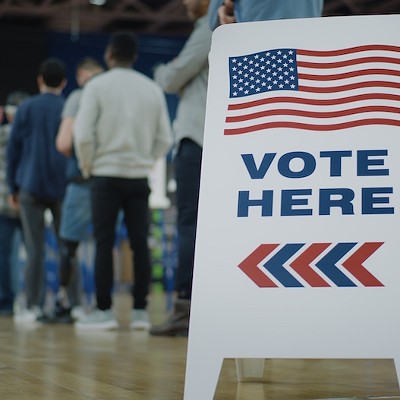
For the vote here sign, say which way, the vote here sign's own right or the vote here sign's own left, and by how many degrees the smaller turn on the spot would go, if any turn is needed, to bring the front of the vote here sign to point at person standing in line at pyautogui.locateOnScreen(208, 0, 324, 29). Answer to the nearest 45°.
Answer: approximately 180°

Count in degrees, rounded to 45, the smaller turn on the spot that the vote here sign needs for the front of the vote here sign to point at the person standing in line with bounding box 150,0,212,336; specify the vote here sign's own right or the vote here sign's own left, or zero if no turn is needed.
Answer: approximately 180°

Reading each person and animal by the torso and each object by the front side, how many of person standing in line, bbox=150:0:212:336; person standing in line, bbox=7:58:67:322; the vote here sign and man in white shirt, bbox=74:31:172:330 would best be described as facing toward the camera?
1

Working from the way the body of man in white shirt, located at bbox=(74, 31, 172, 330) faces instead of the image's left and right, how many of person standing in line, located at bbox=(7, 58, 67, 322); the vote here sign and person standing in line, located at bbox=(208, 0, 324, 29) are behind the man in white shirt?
2

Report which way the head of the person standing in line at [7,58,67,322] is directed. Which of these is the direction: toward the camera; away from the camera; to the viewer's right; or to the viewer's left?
away from the camera

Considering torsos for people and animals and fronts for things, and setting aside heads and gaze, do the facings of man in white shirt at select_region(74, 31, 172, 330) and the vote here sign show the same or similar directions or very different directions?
very different directions

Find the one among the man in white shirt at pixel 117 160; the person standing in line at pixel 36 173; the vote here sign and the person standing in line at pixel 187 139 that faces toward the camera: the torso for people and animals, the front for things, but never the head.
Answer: the vote here sign

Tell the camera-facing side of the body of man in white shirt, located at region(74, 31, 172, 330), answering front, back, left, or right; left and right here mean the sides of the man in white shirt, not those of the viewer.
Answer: back

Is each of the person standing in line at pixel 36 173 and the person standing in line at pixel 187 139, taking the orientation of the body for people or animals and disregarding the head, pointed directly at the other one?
no

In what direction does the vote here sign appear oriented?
toward the camera

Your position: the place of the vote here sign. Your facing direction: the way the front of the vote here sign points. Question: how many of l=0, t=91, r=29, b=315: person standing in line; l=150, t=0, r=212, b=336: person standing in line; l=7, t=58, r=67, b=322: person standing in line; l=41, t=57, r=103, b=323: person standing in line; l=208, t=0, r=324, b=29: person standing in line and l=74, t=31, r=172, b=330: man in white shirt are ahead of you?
0

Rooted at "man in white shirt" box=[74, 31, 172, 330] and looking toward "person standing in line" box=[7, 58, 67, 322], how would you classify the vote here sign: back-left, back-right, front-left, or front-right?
back-left
